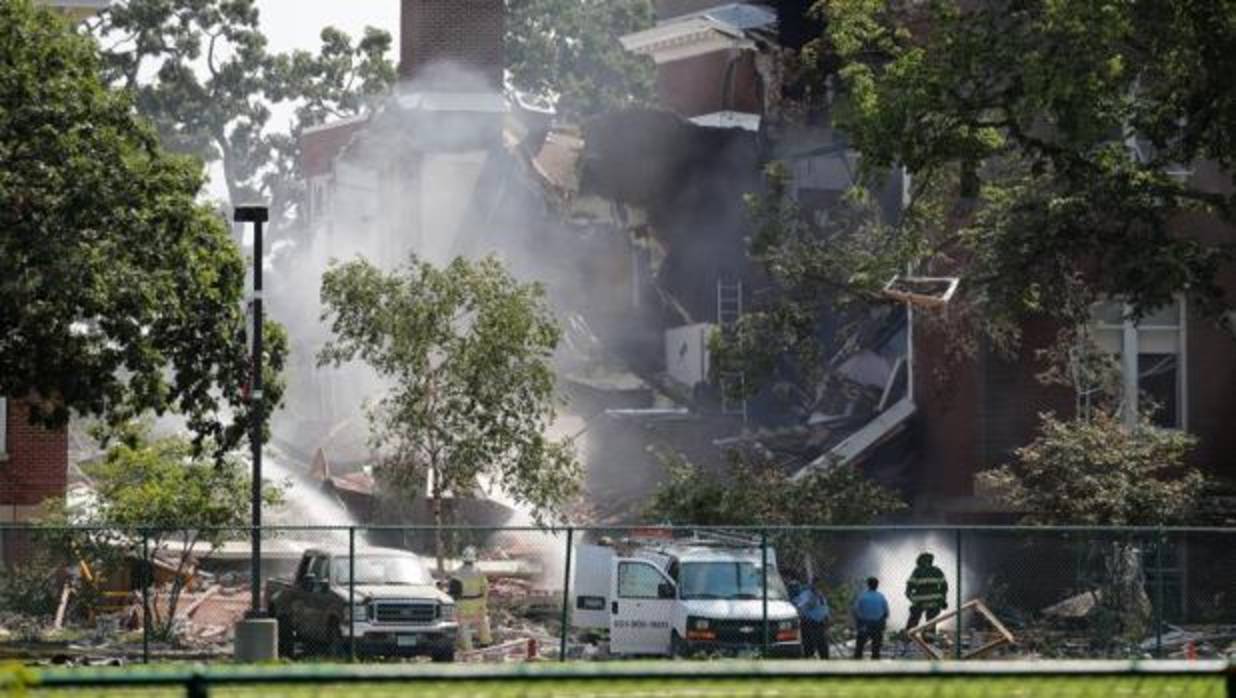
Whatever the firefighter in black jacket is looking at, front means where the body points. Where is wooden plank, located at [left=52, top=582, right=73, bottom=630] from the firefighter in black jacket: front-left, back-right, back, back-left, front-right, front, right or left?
left

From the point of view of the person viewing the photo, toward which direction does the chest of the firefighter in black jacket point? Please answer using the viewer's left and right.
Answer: facing away from the viewer

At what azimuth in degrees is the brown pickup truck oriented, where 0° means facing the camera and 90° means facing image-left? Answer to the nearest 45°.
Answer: approximately 315°

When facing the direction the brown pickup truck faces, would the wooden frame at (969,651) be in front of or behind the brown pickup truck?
in front

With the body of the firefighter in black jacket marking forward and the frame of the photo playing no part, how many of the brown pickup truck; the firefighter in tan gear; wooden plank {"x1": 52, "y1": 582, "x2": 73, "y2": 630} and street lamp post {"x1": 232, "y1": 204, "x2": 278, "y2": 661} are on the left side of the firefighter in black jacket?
4

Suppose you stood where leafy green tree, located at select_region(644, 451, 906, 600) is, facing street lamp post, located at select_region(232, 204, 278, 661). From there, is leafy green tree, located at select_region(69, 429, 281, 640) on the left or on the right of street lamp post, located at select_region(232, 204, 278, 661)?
right

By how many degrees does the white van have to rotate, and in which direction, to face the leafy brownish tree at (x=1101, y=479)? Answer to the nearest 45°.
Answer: approximately 90° to its left

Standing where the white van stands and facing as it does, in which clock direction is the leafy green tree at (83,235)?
The leafy green tree is roughly at 4 o'clock from the white van.

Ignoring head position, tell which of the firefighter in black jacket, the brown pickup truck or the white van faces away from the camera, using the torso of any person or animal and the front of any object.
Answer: the firefighter in black jacket

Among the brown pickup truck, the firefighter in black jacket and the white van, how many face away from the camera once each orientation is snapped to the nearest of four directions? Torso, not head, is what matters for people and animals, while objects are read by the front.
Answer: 1

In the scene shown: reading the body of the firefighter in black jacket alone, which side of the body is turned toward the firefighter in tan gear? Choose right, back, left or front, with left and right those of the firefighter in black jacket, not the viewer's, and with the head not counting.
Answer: left

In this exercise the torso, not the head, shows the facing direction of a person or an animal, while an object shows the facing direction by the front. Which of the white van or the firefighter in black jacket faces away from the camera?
the firefighter in black jacket

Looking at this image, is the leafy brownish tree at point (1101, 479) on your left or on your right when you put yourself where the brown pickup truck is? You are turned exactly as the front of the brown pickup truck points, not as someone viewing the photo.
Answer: on your left

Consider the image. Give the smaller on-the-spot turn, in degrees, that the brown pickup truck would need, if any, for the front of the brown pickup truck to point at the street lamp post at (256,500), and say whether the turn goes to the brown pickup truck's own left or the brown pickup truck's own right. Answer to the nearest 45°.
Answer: approximately 90° to the brown pickup truck's own right
